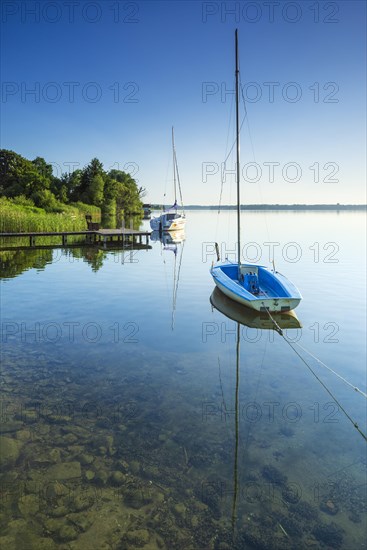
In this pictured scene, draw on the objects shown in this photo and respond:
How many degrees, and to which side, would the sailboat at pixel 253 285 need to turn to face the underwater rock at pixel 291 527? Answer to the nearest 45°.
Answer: approximately 135° to its left

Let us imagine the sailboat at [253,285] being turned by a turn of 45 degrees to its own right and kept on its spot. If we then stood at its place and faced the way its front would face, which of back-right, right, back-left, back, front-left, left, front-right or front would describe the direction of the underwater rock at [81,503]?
back

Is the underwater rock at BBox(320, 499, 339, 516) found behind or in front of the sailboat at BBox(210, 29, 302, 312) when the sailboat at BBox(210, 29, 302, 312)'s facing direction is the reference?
behind

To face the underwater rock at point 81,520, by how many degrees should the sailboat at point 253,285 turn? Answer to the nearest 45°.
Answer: approximately 135° to its left

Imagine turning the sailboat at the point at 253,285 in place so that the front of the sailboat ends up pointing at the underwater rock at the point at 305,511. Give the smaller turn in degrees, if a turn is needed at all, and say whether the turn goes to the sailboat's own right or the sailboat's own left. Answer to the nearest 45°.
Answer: approximately 135° to the sailboat's own left

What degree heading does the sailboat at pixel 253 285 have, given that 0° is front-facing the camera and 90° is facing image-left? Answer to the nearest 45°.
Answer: approximately 135°

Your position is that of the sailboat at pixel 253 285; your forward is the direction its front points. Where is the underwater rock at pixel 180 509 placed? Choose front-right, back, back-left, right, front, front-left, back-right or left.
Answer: back-left

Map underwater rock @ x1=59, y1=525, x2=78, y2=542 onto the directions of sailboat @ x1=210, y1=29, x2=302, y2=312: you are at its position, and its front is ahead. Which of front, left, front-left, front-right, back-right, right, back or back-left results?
back-left

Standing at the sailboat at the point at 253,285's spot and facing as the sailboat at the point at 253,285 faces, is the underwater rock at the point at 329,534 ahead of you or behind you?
behind

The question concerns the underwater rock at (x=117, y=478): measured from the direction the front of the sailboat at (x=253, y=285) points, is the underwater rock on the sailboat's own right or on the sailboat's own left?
on the sailboat's own left
